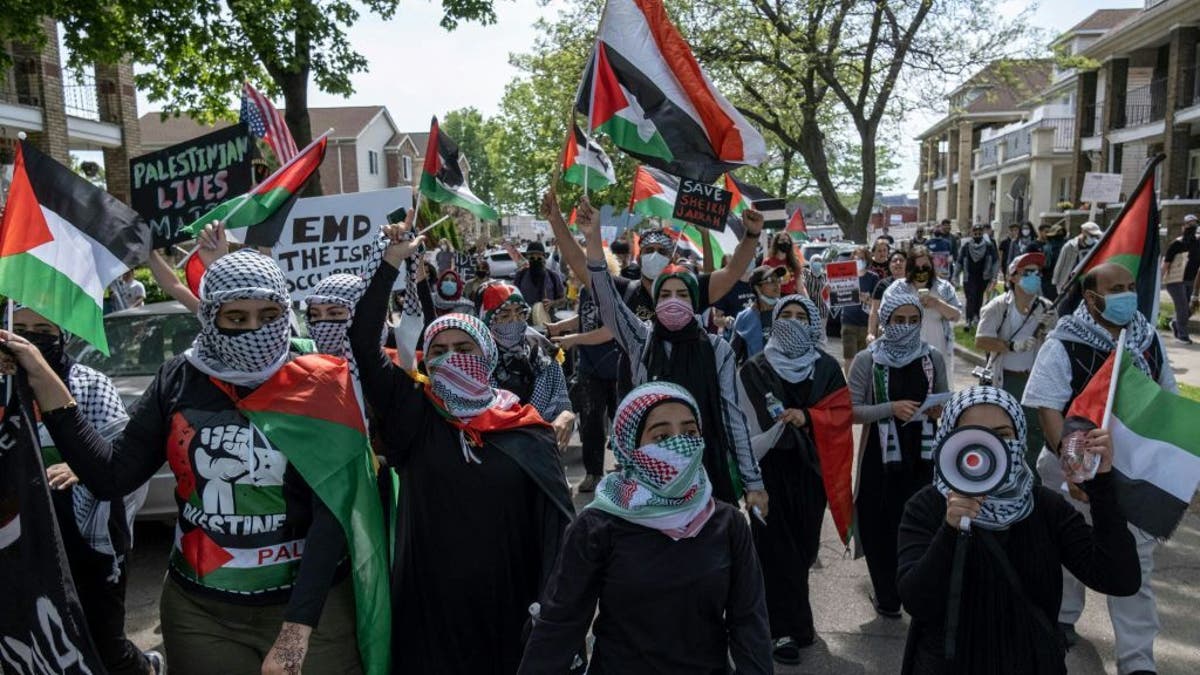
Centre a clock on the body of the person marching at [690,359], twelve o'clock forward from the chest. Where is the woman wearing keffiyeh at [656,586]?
The woman wearing keffiyeh is roughly at 12 o'clock from the person marching.

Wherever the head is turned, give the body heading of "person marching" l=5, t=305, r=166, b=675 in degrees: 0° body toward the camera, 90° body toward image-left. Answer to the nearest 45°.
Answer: approximately 0°

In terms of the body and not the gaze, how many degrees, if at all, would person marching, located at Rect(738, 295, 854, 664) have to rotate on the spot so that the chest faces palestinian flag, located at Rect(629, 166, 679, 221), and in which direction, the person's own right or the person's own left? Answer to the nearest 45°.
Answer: approximately 180°

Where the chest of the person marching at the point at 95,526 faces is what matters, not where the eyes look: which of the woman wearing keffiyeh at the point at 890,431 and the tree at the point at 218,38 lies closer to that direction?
the woman wearing keffiyeh

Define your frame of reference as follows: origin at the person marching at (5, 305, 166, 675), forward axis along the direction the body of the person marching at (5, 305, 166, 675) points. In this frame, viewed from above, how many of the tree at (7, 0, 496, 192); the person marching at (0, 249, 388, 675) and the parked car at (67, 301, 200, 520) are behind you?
2

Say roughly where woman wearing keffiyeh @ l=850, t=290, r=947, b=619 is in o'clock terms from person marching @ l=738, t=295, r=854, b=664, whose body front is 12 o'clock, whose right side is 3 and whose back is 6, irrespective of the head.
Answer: The woman wearing keffiyeh is roughly at 8 o'clock from the person marching.

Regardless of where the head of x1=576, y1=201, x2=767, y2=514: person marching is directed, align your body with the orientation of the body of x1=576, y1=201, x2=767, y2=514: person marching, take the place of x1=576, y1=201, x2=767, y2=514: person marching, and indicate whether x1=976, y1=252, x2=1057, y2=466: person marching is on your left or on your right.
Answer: on your left

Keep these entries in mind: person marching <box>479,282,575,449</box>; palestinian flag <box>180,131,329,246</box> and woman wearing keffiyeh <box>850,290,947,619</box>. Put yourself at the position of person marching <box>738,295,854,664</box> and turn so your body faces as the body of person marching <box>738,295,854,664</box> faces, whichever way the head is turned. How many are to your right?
2
